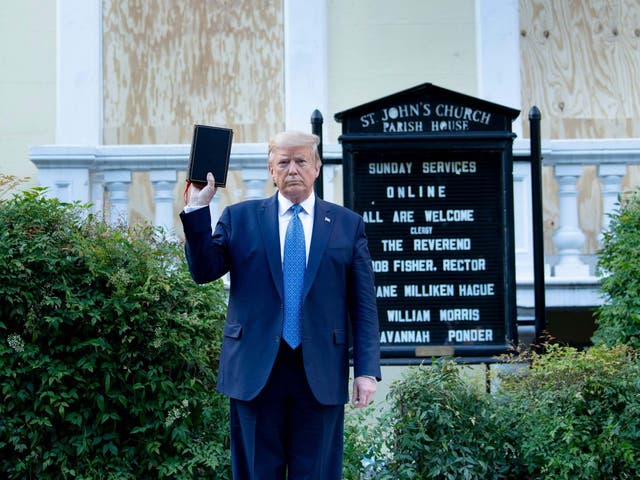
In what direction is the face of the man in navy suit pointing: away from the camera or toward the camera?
toward the camera

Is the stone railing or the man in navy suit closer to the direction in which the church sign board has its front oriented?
the man in navy suit

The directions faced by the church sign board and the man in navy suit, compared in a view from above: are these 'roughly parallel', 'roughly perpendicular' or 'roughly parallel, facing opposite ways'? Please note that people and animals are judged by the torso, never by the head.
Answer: roughly parallel

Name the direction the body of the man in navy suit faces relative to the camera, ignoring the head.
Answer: toward the camera

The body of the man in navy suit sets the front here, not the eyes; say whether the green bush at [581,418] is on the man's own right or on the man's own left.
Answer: on the man's own left

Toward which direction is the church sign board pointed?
toward the camera

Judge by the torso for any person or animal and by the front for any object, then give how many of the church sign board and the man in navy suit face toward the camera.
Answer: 2

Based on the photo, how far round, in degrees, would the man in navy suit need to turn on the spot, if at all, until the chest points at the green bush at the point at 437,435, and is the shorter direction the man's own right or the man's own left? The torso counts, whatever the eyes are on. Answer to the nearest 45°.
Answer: approximately 135° to the man's own left

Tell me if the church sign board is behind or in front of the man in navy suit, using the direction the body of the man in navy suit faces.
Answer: behind
